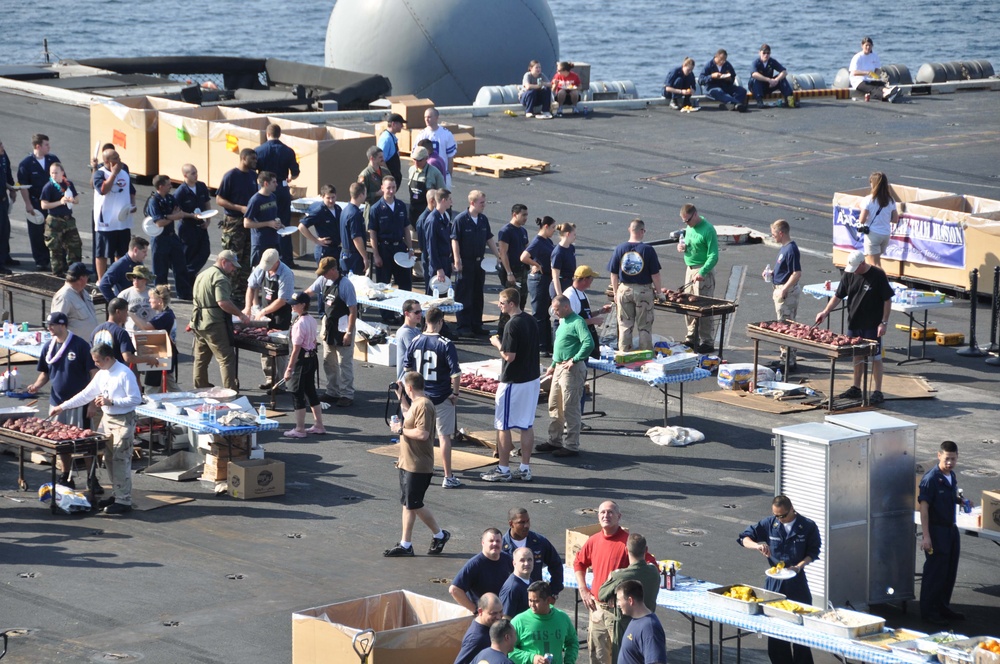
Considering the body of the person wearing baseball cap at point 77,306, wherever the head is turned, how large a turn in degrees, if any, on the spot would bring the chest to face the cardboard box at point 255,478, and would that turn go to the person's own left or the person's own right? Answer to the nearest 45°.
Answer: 0° — they already face it

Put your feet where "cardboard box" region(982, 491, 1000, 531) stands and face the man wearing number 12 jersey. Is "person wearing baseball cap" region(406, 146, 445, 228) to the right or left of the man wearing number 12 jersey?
right

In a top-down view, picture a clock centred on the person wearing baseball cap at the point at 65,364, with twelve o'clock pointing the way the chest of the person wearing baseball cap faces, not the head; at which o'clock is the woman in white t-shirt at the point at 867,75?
The woman in white t-shirt is roughly at 6 o'clock from the person wearing baseball cap.

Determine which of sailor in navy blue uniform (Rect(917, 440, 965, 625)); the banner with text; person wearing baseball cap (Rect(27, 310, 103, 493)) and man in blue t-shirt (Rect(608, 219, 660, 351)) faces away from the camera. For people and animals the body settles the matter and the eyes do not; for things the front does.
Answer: the man in blue t-shirt

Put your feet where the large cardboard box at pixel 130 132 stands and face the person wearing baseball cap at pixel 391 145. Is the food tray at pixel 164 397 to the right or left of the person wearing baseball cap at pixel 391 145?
right

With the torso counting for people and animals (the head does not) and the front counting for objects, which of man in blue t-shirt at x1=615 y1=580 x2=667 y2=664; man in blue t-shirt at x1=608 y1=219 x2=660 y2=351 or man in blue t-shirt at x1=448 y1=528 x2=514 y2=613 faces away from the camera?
man in blue t-shirt at x1=608 y1=219 x2=660 y2=351

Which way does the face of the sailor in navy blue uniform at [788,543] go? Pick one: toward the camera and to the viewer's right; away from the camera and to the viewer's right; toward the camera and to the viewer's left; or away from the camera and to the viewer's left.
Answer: toward the camera and to the viewer's left

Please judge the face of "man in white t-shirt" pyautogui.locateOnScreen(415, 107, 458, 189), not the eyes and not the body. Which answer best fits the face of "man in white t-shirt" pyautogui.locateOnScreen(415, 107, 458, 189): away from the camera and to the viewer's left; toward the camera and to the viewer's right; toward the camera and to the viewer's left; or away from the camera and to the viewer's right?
toward the camera and to the viewer's left

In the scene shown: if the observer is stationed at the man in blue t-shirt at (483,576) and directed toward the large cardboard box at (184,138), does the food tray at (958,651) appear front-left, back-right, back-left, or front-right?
back-right

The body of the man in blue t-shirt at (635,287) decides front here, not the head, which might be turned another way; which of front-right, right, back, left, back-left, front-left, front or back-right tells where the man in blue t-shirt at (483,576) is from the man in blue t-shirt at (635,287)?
back

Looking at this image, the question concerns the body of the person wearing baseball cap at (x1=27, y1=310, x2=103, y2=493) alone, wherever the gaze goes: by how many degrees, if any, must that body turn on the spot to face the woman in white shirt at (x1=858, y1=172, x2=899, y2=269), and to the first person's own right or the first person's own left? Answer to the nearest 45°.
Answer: approximately 135° to the first person's own left

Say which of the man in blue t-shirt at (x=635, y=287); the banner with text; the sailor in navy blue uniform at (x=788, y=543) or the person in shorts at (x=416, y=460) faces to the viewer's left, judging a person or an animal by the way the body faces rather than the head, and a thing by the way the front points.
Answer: the person in shorts

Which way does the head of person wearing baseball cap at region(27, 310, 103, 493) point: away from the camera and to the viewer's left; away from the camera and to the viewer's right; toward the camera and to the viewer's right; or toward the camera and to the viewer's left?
toward the camera and to the viewer's left

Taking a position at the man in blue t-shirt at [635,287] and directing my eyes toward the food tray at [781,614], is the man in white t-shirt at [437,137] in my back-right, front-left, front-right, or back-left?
back-right

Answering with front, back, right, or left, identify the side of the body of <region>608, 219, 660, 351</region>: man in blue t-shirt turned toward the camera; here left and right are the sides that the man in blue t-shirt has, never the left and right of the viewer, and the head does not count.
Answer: back

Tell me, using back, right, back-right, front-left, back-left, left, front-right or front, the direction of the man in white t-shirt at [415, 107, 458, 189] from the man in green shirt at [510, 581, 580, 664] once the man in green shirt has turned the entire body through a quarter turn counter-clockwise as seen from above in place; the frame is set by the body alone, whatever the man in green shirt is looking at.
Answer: left

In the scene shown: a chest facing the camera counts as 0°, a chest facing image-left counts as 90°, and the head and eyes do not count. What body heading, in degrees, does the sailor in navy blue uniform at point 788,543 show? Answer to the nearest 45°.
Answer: approximately 0°
